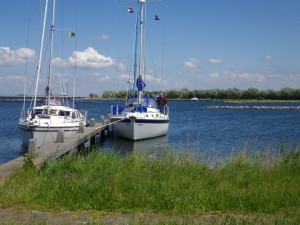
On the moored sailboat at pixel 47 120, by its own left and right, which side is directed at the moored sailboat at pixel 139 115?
back

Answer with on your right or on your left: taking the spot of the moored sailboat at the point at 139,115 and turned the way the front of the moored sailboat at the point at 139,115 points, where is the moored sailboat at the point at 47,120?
on your right

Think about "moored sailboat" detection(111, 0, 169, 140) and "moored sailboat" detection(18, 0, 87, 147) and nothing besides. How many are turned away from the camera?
0

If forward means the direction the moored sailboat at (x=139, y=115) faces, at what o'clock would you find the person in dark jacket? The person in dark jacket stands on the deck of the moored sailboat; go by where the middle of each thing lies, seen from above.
The person in dark jacket is roughly at 7 o'clock from the moored sailboat.

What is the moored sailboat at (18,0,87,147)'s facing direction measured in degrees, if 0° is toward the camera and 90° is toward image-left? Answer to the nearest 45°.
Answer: approximately 45°
